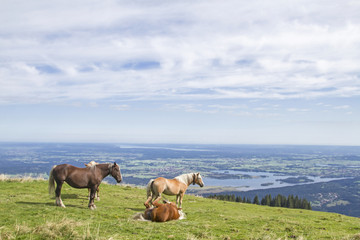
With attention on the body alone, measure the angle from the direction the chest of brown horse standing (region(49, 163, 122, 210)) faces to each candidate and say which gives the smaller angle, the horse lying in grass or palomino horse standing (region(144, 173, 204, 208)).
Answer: the palomino horse standing

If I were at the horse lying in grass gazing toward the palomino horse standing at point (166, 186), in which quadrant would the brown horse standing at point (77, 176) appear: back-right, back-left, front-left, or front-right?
front-left

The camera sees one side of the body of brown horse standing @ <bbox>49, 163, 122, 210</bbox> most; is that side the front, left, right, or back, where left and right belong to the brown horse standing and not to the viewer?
right

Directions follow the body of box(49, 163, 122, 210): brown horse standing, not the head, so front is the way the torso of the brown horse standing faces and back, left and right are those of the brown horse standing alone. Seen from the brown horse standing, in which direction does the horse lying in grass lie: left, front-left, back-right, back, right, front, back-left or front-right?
front-right

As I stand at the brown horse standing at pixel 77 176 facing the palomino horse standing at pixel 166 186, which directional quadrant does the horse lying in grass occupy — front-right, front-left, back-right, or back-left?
front-right

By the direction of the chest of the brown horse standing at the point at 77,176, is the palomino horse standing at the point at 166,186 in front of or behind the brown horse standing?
in front

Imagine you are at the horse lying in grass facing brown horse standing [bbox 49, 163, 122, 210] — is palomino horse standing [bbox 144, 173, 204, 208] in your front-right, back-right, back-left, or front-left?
front-right
